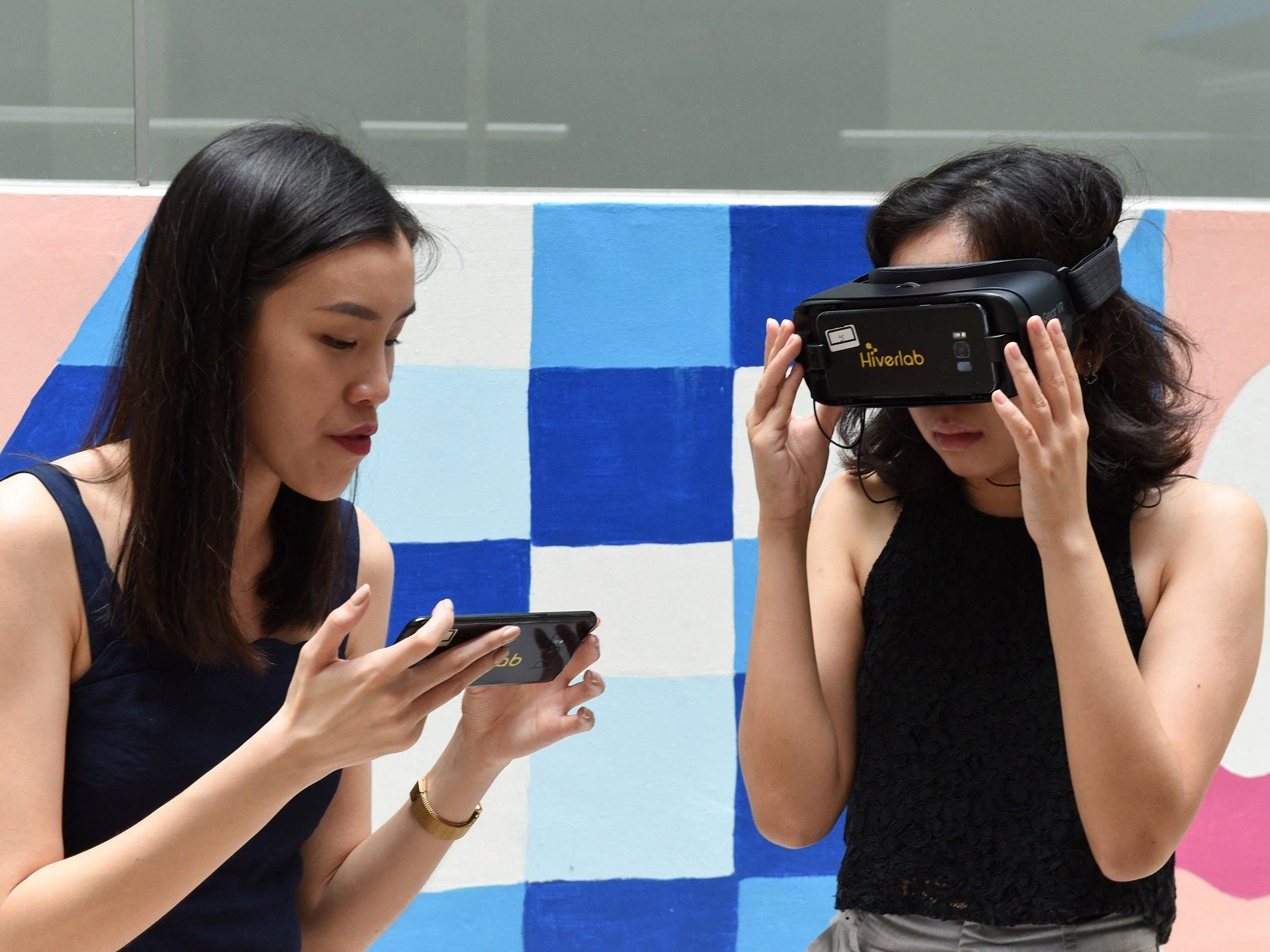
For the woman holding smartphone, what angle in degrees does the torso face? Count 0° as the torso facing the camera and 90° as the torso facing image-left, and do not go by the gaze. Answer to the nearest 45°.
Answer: approximately 315°
